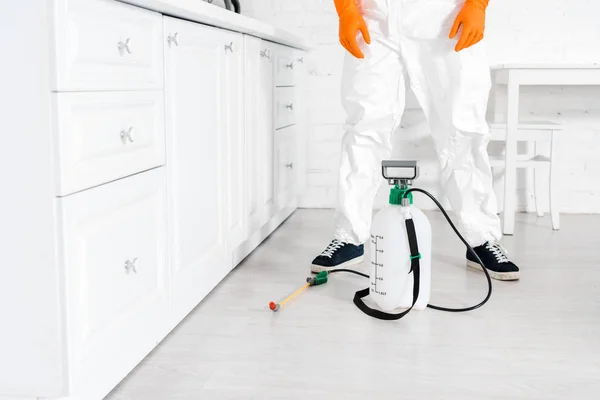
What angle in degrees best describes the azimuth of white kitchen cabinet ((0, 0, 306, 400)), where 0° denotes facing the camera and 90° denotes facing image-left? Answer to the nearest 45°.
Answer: approximately 315°

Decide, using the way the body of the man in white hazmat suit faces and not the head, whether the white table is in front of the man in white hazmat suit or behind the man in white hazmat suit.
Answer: behind

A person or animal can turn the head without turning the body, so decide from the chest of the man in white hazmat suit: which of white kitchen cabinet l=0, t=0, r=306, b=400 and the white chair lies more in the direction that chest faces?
the white kitchen cabinet

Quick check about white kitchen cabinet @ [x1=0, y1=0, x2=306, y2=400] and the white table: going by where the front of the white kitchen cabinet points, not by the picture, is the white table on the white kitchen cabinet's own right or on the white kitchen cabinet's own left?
on the white kitchen cabinet's own left

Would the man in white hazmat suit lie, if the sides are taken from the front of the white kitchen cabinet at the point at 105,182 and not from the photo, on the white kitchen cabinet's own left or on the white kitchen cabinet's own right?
on the white kitchen cabinet's own left

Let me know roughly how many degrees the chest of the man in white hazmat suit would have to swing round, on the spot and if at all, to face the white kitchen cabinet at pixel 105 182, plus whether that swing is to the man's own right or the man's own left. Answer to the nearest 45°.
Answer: approximately 45° to the man's own right

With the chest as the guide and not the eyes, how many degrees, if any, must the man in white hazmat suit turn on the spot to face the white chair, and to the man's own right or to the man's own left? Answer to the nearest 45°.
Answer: approximately 135° to the man's own left

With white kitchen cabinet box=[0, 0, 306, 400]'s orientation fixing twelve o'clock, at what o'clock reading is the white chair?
The white chair is roughly at 11 o'clock from the white kitchen cabinet.
